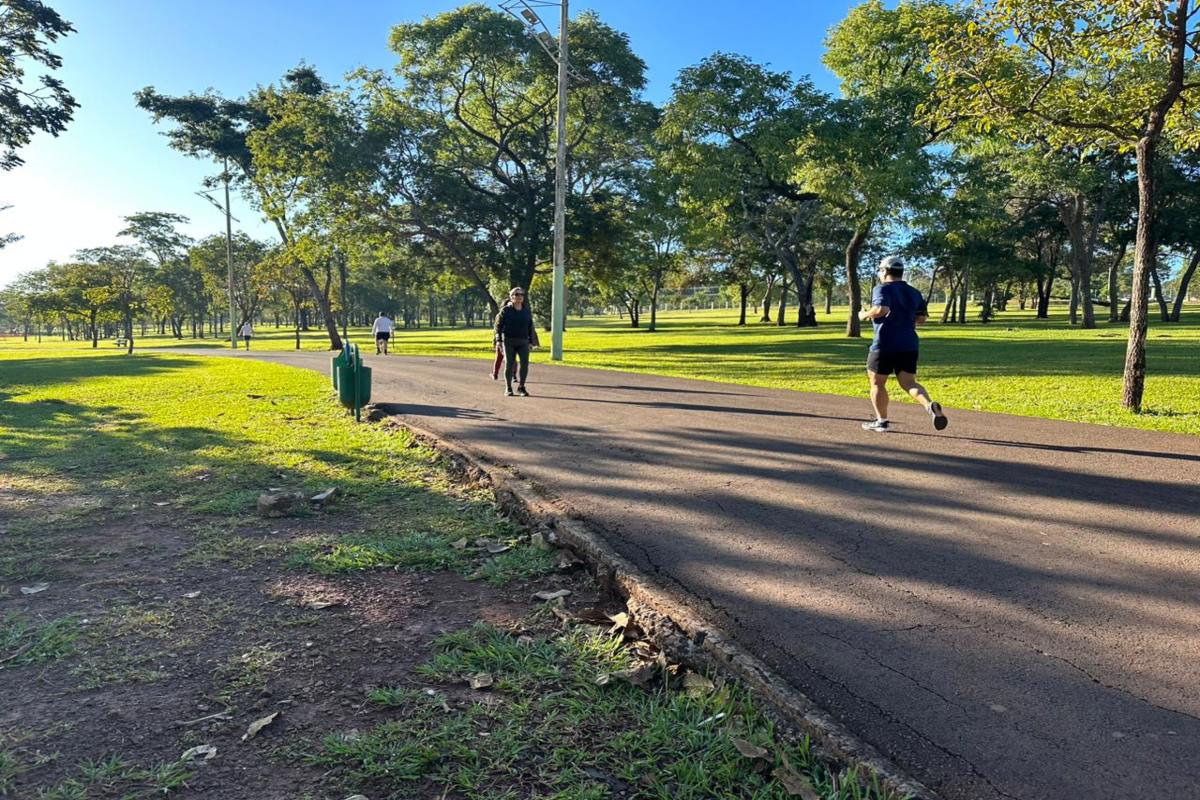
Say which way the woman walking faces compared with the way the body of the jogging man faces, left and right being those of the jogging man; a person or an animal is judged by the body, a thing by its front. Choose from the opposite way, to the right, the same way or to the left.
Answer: the opposite way

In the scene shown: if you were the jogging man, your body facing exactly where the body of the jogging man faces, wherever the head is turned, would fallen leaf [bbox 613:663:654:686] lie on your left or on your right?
on your left

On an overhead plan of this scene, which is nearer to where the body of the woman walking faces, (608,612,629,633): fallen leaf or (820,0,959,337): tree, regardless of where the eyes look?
the fallen leaf

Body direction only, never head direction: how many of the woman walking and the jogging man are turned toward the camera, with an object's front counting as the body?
1

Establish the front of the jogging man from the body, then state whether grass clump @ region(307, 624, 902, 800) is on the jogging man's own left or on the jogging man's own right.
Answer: on the jogging man's own left

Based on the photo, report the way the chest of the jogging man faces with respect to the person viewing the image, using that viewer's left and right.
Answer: facing away from the viewer and to the left of the viewer

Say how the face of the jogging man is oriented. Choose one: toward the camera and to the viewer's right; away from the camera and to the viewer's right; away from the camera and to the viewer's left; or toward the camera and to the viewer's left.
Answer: away from the camera and to the viewer's left

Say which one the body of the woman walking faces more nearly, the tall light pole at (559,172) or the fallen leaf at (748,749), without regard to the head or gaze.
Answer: the fallen leaf

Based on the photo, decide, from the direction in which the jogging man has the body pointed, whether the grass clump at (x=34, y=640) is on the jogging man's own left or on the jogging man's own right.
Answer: on the jogging man's own left

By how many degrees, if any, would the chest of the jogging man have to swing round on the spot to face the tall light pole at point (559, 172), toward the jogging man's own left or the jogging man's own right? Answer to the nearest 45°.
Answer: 0° — they already face it

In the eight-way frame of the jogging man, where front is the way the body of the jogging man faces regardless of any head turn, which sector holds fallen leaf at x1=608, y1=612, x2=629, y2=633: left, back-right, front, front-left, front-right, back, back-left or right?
back-left

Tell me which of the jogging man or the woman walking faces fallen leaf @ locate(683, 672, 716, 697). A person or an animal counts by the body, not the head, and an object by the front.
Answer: the woman walking
